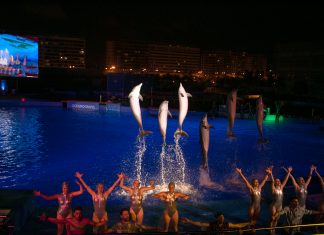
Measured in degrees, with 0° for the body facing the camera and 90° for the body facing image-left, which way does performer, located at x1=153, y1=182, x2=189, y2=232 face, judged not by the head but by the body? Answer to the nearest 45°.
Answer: approximately 0°

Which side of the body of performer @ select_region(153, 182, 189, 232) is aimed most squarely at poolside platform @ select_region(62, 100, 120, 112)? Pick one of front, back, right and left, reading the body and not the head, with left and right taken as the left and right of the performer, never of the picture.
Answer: back

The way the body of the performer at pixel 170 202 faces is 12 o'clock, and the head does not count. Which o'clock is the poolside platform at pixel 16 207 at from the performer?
The poolside platform is roughly at 3 o'clock from the performer.
